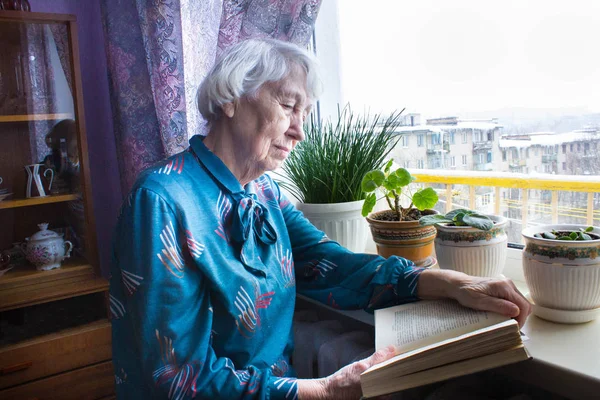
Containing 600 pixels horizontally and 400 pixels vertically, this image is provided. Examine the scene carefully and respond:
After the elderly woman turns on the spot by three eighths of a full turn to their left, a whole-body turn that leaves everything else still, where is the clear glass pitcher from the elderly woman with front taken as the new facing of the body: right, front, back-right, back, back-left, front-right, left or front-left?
front-left

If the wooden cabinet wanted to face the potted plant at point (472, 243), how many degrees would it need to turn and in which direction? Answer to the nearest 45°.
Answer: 0° — it already faces it

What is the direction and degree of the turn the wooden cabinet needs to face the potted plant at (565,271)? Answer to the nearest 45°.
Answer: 0° — it already faces it

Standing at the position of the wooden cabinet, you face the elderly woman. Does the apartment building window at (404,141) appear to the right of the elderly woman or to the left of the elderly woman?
left

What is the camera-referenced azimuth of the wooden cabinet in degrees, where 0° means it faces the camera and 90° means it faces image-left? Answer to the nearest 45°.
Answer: approximately 315°

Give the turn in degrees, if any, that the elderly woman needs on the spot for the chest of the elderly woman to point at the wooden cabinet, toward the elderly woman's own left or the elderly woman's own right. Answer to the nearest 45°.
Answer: approximately 180°

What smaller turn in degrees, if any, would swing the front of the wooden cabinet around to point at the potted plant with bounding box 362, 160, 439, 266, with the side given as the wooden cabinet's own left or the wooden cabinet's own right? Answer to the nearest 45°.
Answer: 0° — it already faces it
